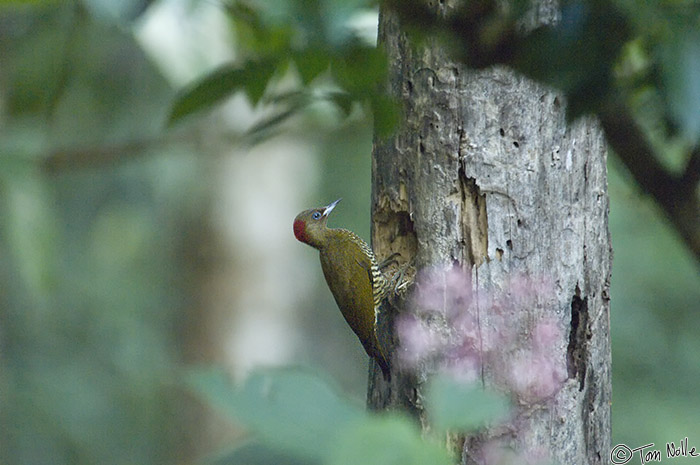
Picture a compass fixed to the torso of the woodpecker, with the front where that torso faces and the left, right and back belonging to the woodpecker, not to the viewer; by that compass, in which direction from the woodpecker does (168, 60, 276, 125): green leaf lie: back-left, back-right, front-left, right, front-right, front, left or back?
right

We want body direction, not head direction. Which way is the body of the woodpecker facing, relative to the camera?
to the viewer's right

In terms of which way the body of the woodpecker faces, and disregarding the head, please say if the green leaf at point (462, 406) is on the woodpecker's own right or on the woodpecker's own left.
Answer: on the woodpecker's own right

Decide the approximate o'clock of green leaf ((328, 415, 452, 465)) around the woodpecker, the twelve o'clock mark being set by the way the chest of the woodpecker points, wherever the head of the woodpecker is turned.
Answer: The green leaf is roughly at 3 o'clock from the woodpecker.

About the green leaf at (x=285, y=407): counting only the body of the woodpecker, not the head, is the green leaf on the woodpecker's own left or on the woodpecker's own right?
on the woodpecker's own right

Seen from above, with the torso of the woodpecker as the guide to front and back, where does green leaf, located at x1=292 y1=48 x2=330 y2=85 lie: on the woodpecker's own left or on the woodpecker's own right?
on the woodpecker's own right
